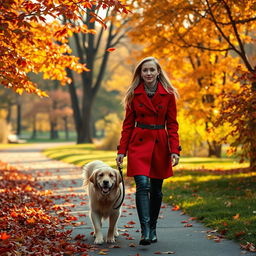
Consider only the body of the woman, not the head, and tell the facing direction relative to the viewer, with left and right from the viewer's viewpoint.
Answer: facing the viewer

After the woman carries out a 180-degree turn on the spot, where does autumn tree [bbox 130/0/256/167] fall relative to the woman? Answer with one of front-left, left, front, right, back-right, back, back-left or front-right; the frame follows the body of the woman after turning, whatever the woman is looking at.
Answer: front

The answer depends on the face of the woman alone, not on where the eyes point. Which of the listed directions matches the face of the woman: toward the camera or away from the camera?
toward the camera
